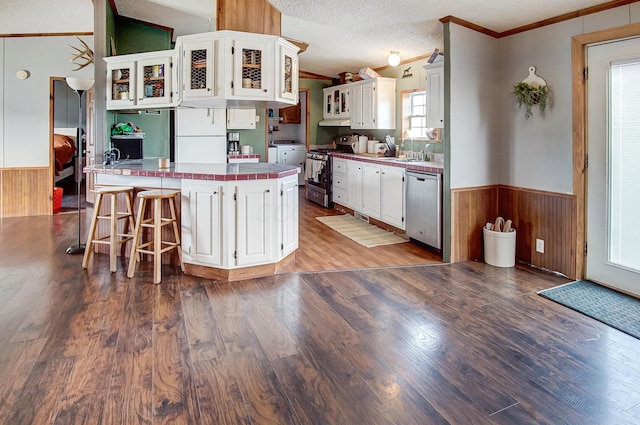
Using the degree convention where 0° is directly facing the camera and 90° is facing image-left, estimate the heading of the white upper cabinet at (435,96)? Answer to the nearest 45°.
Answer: approximately 45°

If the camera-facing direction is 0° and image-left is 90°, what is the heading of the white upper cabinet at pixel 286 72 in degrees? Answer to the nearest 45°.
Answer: approximately 315°

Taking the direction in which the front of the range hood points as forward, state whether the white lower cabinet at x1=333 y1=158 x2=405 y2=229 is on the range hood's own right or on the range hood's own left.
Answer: on the range hood's own left
